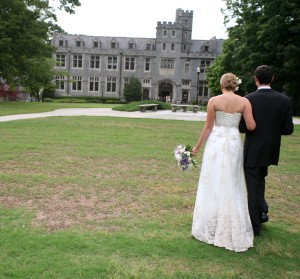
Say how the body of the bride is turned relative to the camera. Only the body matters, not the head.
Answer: away from the camera

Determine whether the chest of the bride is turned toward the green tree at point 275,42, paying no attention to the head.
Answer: yes

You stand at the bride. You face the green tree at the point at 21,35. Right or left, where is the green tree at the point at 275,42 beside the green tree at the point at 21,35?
right

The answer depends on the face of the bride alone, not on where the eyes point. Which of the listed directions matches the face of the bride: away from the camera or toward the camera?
away from the camera

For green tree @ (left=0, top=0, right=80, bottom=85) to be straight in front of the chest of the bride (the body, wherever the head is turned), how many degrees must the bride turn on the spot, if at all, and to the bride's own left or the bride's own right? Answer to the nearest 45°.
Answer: approximately 45° to the bride's own left

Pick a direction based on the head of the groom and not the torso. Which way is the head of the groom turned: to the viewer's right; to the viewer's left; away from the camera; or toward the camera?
away from the camera
